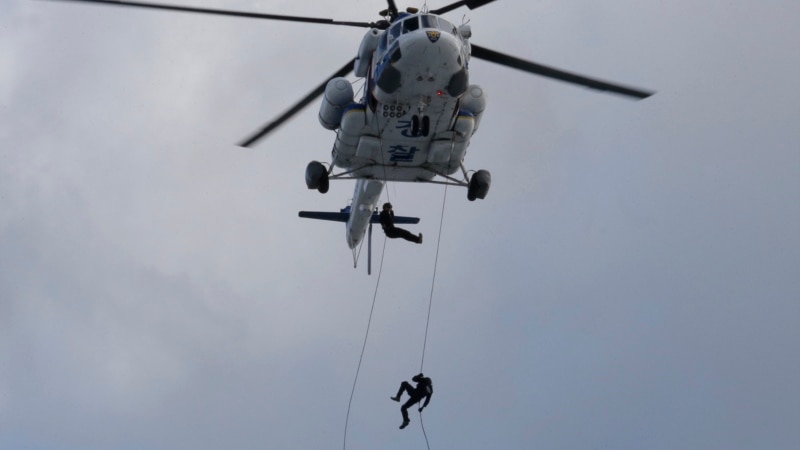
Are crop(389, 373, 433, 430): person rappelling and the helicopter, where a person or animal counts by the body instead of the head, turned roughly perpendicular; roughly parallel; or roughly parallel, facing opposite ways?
roughly perpendicular

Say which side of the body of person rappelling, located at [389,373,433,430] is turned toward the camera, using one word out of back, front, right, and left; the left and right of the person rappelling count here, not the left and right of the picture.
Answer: left

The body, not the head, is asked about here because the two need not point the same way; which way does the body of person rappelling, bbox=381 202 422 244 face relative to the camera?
to the viewer's right

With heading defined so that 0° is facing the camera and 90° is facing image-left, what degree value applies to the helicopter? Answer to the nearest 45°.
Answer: approximately 0°

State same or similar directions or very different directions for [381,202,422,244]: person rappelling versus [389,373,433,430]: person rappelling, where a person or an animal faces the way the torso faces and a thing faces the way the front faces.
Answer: very different directions
